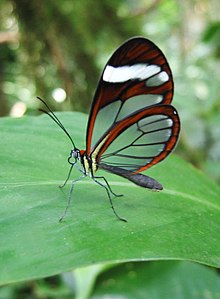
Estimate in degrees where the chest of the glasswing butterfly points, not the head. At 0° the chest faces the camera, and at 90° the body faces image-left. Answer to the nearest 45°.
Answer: approximately 90°
